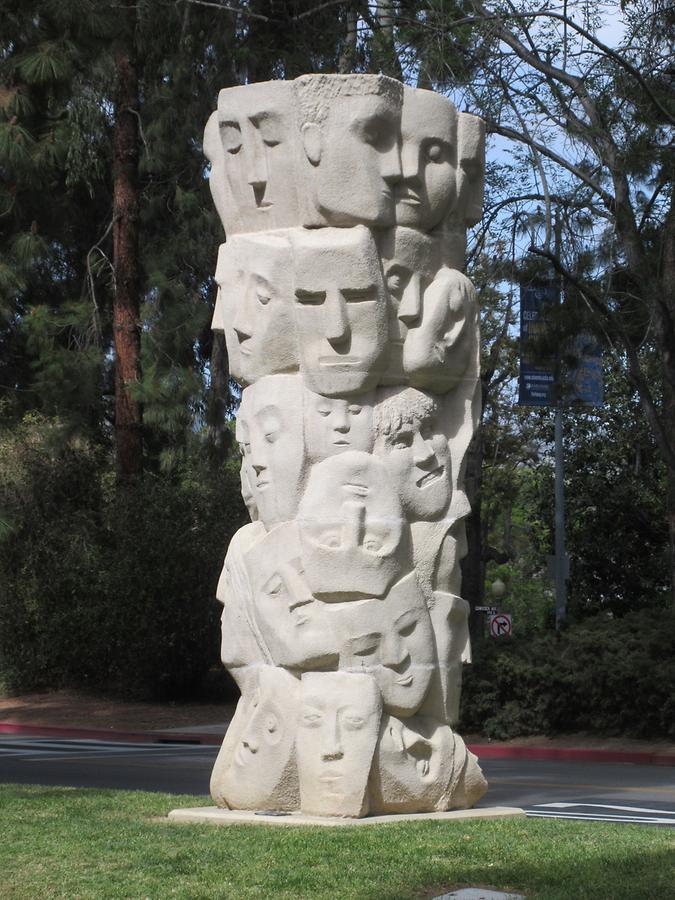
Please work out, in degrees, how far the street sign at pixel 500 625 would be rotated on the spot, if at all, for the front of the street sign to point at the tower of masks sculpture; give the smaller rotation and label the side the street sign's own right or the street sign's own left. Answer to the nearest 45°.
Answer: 0° — it already faces it

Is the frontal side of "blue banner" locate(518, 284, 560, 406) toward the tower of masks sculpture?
yes

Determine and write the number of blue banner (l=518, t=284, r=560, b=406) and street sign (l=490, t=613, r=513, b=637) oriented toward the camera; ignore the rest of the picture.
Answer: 2

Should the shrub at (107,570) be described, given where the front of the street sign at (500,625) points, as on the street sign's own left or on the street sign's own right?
on the street sign's own right
